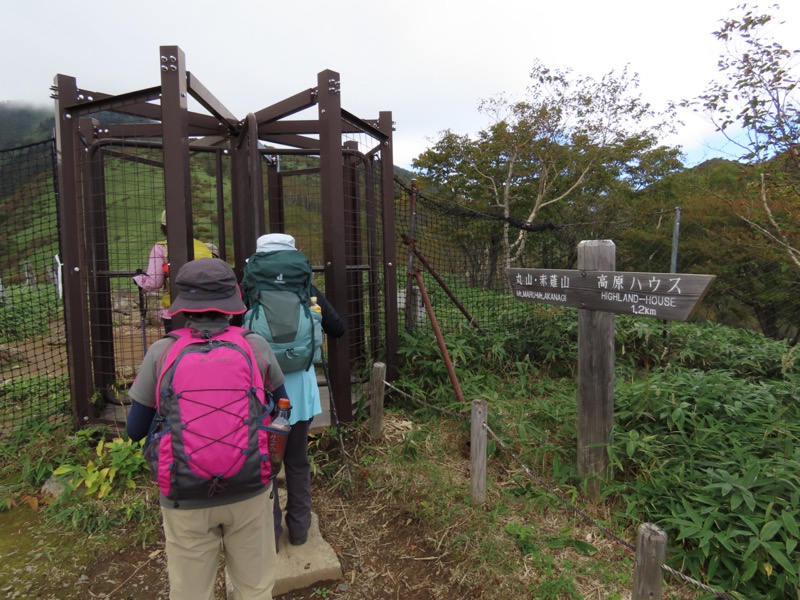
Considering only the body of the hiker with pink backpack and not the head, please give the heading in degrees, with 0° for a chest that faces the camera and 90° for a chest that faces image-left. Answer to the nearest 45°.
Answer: approximately 180°

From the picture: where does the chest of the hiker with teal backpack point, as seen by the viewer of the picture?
away from the camera

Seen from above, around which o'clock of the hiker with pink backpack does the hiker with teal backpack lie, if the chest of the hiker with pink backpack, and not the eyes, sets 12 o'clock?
The hiker with teal backpack is roughly at 1 o'clock from the hiker with pink backpack.

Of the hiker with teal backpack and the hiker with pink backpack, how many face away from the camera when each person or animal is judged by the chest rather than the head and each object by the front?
2

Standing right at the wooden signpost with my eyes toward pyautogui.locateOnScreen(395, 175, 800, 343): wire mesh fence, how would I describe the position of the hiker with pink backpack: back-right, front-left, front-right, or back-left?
back-left

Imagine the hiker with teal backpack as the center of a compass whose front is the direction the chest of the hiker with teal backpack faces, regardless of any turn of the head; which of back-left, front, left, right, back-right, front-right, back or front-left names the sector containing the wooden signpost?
right

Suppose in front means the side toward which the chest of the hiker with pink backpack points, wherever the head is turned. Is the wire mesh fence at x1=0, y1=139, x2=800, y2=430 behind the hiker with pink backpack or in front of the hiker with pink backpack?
in front

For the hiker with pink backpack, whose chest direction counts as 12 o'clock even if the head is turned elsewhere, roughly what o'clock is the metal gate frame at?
The metal gate frame is roughly at 12 o'clock from the hiker with pink backpack.

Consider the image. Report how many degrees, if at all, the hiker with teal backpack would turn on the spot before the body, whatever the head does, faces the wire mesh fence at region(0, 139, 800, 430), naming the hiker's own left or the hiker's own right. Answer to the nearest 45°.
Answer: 0° — they already face it
